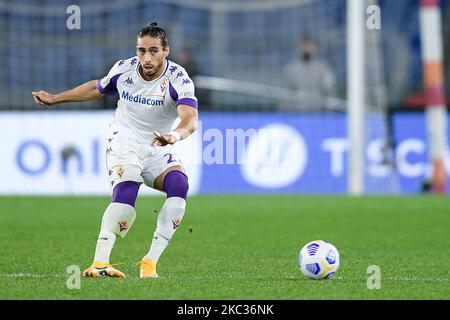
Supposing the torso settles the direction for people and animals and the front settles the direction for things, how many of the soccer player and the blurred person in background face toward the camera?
2

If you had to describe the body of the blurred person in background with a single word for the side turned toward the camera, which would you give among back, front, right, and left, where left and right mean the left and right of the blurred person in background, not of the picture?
front

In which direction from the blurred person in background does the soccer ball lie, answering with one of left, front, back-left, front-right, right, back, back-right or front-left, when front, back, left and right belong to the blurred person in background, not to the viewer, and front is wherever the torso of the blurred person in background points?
front

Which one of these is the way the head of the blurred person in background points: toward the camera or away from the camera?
toward the camera

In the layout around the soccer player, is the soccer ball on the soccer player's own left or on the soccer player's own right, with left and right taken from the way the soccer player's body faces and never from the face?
on the soccer player's own left

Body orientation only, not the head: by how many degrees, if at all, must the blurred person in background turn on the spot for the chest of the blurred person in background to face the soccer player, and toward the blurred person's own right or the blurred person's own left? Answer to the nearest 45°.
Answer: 0° — they already face them

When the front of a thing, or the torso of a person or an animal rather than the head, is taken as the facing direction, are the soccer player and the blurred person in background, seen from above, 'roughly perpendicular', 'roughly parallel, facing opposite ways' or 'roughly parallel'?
roughly parallel

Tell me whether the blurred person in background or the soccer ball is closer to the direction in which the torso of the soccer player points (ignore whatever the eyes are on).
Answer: the soccer ball
